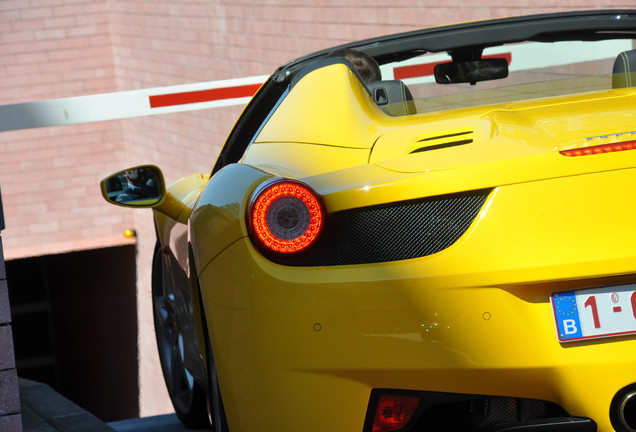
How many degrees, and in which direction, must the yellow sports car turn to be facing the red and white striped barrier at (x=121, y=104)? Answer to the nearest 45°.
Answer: approximately 45° to its left

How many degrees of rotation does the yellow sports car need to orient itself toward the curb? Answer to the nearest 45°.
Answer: approximately 45° to its left

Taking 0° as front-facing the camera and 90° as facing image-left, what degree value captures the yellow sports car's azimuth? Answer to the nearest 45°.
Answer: approximately 180°
